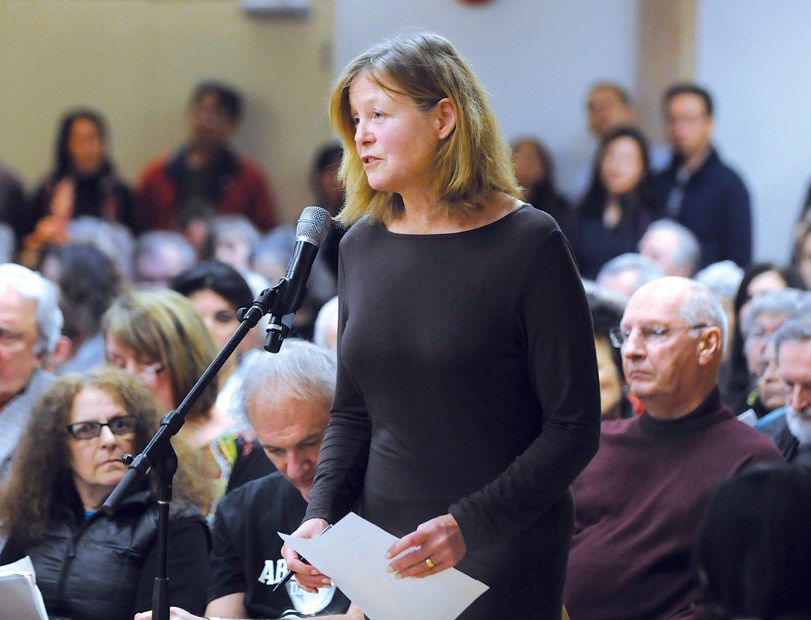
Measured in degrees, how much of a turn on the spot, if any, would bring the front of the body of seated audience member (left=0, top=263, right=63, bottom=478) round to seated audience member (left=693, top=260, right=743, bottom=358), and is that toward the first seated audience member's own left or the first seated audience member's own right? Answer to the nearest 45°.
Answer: approximately 135° to the first seated audience member's own left

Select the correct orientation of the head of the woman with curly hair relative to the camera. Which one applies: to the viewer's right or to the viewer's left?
to the viewer's right

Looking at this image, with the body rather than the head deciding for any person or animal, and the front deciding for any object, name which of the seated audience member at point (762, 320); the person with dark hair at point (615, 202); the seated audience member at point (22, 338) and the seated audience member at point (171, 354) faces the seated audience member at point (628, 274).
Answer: the person with dark hair

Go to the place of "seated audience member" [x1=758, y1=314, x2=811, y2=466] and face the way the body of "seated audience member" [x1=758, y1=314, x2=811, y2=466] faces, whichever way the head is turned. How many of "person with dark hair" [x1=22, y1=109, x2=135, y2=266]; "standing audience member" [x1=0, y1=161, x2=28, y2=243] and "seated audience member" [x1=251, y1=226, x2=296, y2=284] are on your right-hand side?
3

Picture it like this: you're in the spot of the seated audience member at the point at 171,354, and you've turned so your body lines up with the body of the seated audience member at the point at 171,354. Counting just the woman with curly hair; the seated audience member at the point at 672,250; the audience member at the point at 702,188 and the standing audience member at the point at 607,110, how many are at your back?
3

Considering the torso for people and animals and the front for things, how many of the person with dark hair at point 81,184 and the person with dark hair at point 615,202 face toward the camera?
2

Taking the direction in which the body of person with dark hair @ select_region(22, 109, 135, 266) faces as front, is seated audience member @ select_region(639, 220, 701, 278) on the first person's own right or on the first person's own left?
on the first person's own left

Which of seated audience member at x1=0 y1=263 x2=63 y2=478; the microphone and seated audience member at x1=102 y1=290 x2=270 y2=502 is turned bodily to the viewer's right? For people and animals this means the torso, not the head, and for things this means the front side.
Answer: the microphone

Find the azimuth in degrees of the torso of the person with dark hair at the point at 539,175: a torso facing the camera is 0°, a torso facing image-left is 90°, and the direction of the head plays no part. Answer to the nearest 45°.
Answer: approximately 45°

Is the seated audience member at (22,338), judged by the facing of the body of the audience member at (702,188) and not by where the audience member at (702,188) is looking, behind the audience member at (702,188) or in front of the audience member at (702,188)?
in front

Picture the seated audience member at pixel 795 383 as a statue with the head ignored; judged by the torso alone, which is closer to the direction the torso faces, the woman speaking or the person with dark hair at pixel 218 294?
the woman speaking

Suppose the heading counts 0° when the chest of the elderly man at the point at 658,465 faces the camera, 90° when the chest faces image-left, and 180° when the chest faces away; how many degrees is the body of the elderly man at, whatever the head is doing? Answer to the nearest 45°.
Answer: approximately 45°

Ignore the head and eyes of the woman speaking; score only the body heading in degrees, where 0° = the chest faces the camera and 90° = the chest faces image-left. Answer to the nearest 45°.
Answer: approximately 45°
